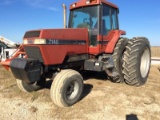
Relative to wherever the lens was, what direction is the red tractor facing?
facing the viewer and to the left of the viewer
